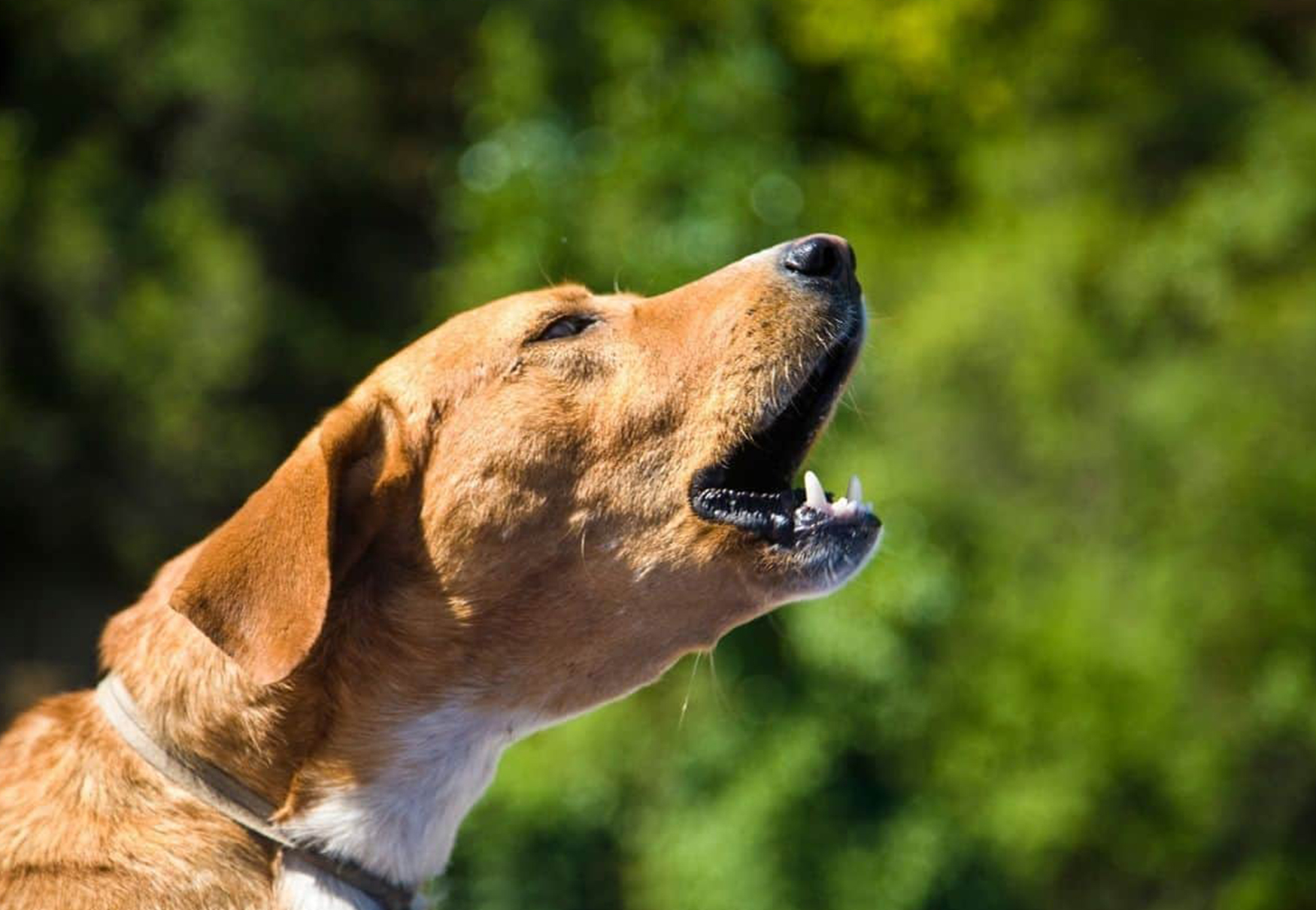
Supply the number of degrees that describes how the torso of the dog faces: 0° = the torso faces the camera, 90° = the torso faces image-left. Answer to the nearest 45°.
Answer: approximately 270°
